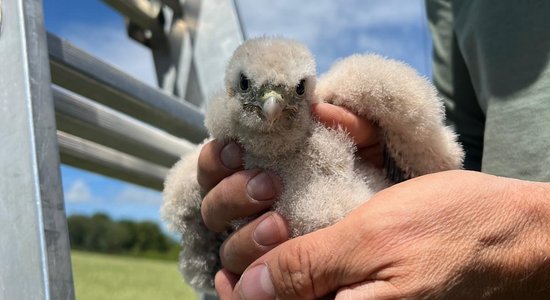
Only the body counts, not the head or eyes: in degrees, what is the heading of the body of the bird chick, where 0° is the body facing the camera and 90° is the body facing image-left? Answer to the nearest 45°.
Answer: approximately 0°
